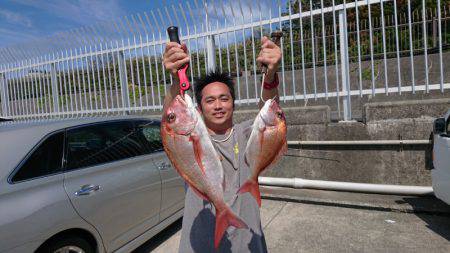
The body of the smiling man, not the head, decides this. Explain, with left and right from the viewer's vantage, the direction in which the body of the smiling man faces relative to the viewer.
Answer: facing the viewer

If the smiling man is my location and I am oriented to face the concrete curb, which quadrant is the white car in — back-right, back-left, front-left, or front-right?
front-right

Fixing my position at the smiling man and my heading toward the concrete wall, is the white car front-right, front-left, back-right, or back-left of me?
front-right

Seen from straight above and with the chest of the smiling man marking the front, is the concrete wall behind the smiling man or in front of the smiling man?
behind

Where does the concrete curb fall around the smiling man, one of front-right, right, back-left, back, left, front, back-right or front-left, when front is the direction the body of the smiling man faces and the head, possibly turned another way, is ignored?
back-left

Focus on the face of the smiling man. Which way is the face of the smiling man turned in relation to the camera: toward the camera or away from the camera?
toward the camera

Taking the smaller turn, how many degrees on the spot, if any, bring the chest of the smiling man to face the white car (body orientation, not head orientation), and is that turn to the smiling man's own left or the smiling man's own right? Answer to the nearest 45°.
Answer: approximately 135° to the smiling man's own left
